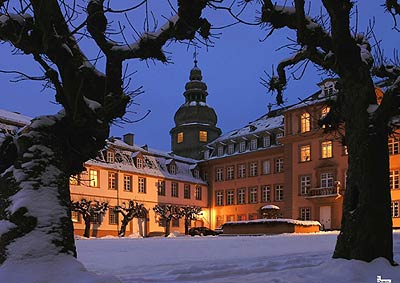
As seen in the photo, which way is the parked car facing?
to the viewer's right

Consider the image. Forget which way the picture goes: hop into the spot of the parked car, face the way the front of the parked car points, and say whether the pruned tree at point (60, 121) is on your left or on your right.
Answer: on your right

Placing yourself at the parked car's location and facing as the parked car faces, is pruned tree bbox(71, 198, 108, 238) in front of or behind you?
behind

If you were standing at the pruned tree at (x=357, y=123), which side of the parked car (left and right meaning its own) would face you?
right
